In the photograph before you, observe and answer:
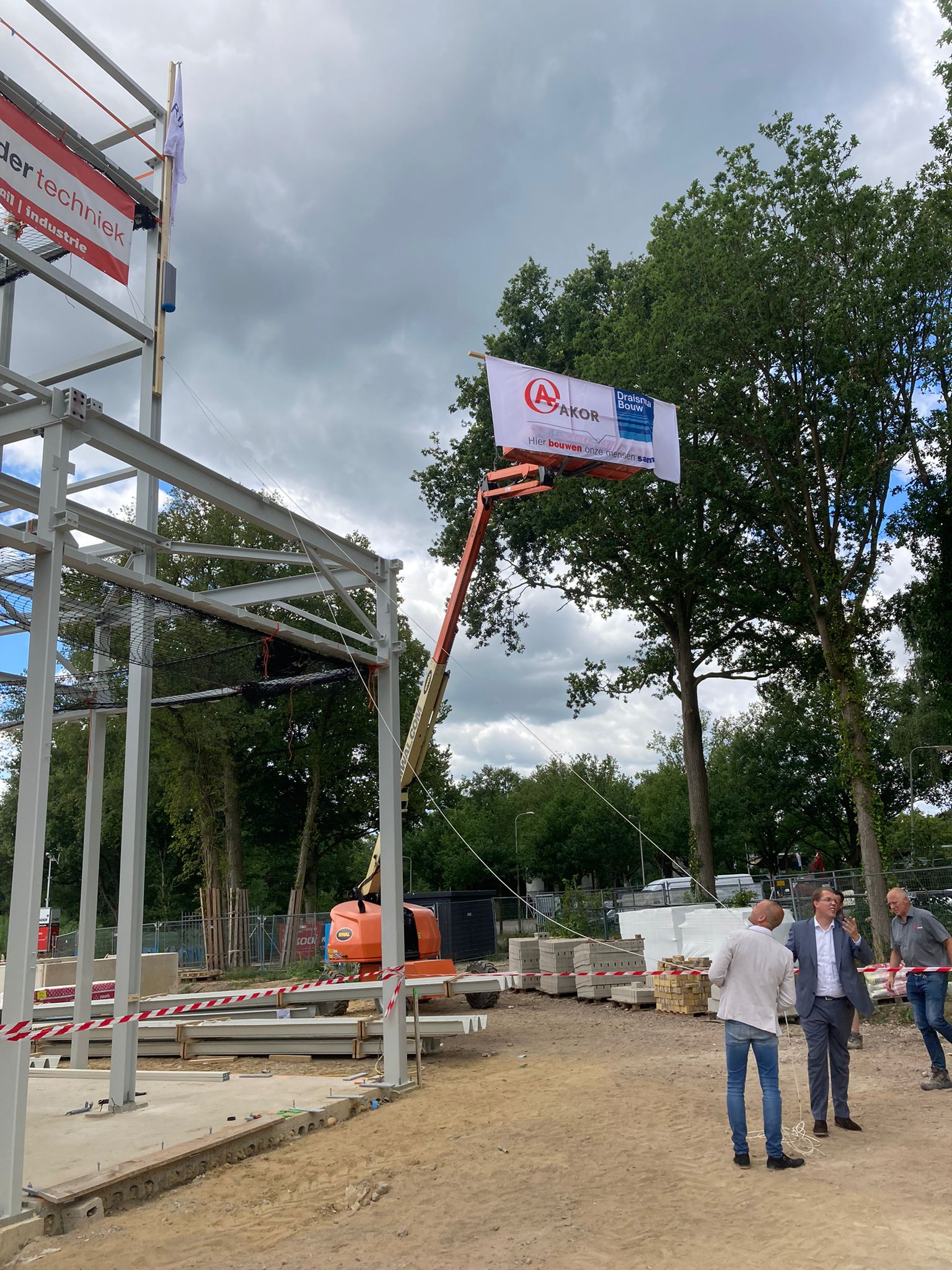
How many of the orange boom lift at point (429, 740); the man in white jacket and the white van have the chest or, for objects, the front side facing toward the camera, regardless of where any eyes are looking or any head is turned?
0

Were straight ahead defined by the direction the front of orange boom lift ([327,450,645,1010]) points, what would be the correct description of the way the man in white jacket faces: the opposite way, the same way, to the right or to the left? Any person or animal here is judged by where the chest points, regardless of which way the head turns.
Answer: to the left

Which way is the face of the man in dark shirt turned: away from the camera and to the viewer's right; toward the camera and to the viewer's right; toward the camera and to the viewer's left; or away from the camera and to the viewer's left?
toward the camera and to the viewer's left

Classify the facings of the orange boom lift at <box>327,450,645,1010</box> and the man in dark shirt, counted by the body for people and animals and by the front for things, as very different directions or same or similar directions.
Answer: very different directions

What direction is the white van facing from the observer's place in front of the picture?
facing to the left of the viewer

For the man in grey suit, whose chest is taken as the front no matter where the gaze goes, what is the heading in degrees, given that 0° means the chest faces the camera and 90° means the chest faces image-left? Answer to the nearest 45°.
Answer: approximately 0°

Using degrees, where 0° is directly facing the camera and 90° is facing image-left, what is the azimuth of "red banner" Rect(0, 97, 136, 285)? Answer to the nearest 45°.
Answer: approximately 315°

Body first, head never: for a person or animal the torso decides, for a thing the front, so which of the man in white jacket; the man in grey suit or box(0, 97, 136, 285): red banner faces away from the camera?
the man in white jacket

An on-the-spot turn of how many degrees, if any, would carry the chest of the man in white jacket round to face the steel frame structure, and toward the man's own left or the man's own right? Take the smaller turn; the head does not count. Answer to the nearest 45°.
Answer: approximately 90° to the man's own left

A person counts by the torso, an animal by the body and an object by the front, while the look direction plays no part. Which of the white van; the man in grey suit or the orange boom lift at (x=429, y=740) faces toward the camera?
the man in grey suit

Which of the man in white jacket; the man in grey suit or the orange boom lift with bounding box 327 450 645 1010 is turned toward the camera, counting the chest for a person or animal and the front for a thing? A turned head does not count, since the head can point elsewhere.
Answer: the man in grey suit

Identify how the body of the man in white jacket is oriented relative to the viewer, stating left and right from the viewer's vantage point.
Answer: facing away from the viewer
